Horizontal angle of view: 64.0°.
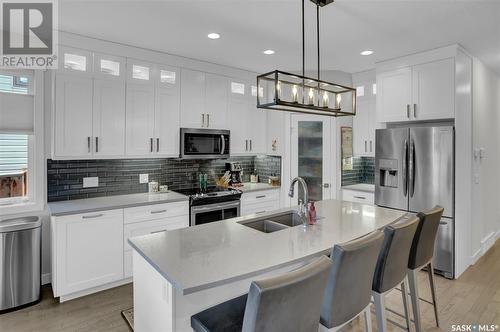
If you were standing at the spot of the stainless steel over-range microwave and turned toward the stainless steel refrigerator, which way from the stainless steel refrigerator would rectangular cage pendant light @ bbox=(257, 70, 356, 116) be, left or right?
right

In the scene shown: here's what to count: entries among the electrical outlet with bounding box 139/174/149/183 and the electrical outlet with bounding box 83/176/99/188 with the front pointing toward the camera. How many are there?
2

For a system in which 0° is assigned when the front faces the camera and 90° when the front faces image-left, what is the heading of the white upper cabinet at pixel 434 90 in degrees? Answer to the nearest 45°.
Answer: approximately 45°

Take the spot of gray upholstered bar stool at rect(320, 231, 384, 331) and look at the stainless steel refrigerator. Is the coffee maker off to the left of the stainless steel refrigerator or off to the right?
left

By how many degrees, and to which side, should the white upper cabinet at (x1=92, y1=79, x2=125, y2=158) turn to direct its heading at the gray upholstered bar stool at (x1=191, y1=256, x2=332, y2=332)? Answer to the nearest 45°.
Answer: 0° — it already faces it

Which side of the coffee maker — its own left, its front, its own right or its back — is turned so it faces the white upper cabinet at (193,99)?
right

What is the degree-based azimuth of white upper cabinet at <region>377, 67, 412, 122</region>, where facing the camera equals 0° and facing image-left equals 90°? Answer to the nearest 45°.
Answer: approximately 45°

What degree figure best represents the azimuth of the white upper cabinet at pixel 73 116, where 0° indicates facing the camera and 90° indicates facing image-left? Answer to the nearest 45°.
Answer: approximately 0°

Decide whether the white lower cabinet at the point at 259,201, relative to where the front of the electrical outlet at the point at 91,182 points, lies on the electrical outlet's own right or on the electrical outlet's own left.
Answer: on the electrical outlet's own left
